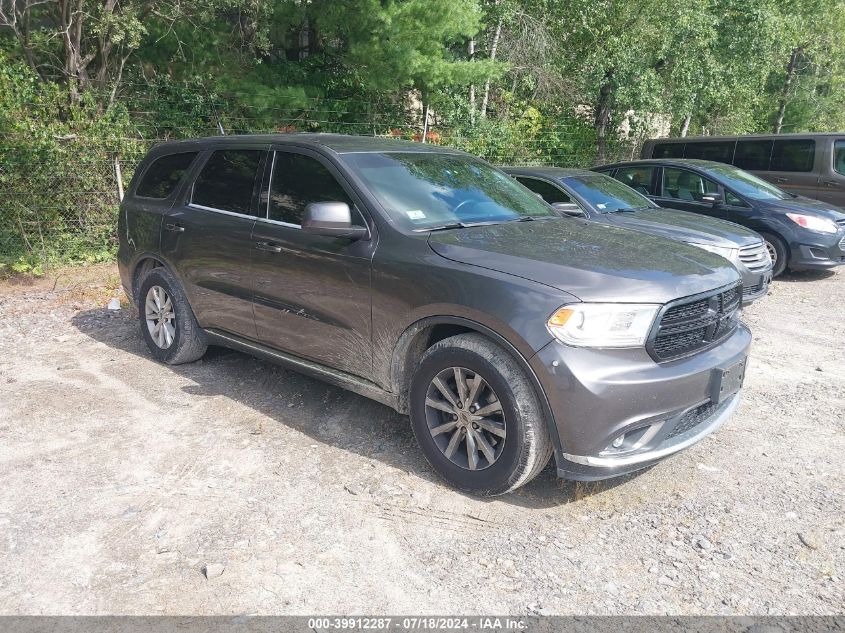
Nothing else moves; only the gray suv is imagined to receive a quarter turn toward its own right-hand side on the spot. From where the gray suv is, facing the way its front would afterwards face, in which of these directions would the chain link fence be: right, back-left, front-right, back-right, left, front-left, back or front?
right

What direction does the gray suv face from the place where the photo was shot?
facing the viewer and to the right of the viewer
